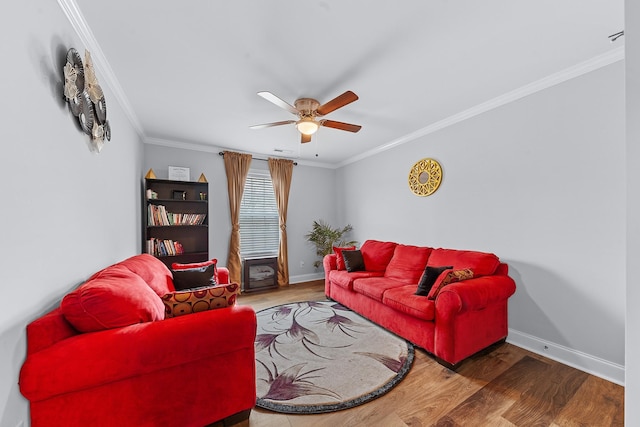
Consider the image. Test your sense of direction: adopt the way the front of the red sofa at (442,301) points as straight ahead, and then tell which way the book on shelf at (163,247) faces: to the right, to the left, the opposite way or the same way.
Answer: to the left

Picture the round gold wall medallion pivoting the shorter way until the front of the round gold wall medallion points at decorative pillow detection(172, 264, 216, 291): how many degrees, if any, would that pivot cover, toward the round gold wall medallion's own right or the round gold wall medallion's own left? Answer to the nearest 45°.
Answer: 0° — it already faces it

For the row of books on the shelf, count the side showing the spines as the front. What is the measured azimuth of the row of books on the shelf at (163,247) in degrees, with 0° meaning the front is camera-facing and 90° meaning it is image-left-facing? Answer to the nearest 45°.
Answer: approximately 0°

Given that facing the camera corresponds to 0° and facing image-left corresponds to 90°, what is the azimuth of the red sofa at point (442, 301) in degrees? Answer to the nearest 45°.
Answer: approximately 45°

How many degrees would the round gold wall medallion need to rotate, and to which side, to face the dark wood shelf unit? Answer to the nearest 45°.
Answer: approximately 45° to its right

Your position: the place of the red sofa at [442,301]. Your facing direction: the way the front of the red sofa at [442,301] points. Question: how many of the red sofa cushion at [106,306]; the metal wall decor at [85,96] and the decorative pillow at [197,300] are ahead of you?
3

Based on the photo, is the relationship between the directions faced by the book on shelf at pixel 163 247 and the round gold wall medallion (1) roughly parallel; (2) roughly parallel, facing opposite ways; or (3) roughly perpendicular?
roughly perpendicular
